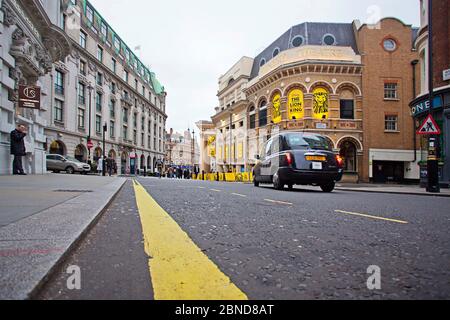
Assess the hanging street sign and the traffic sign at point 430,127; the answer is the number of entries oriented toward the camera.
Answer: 2

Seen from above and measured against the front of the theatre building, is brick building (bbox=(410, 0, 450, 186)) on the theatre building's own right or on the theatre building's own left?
on the theatre building's own left

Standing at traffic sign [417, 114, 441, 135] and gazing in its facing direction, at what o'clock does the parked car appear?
The parked car is roughly at 3 o'clock from the traffic sign.

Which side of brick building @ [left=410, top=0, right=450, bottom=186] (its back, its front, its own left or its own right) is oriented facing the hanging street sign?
front

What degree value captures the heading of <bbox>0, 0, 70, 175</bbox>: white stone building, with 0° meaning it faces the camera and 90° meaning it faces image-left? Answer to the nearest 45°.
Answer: approximately 315°

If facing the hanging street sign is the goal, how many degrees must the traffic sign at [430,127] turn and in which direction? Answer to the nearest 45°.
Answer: approximately 45° to its right

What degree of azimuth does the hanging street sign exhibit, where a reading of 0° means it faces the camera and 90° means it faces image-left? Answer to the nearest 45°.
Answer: approximately 0°

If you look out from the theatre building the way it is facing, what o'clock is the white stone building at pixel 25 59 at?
The white stone building is roughly at 12 o'clock from the theatre building.

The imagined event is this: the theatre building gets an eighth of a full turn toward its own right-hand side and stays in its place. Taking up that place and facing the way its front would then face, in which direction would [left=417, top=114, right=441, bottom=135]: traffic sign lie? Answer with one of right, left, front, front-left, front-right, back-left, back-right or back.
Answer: left

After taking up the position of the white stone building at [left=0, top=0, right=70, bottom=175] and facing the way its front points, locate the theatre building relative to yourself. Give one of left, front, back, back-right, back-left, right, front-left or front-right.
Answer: front-left

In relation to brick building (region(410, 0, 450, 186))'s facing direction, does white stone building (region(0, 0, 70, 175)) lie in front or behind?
in front

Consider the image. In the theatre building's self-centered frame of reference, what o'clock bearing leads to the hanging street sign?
The hanging street sign is roughly at 12 o'clock from the theatre building.

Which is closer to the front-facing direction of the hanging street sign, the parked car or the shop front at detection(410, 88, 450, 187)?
the shop front
